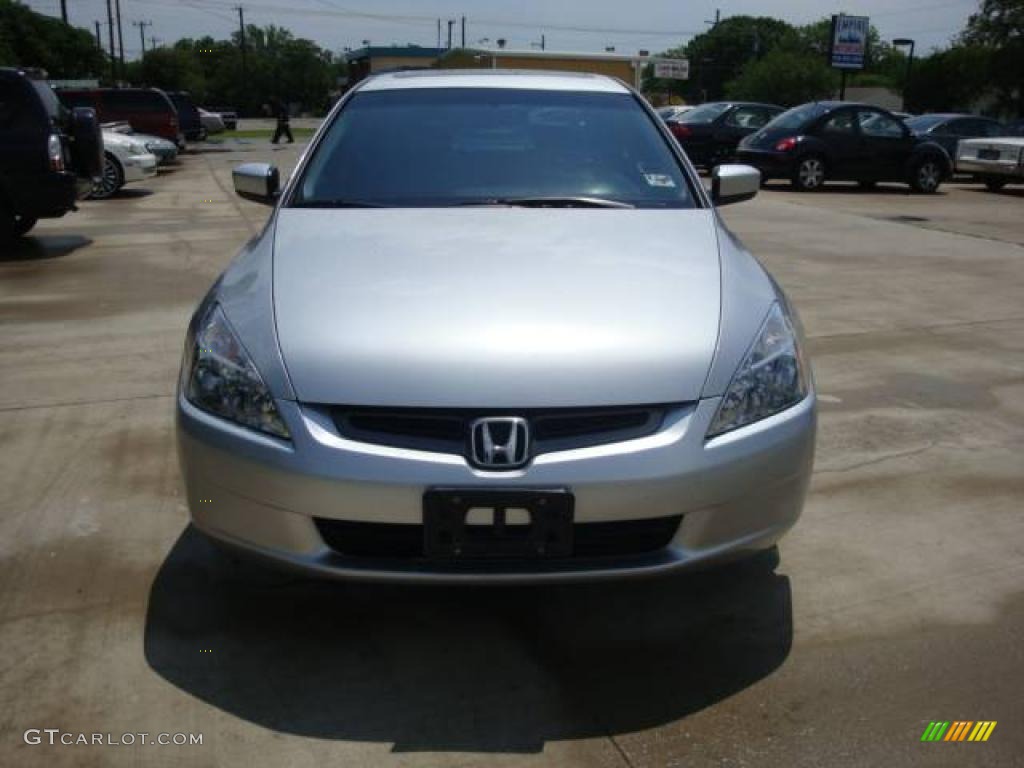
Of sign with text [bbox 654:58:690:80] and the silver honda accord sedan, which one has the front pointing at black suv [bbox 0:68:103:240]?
the sign with text

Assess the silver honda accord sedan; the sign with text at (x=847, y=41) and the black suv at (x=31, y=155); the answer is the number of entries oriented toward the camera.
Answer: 2

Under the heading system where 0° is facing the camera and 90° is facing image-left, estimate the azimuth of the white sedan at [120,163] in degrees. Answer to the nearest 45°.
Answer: approximately 315°

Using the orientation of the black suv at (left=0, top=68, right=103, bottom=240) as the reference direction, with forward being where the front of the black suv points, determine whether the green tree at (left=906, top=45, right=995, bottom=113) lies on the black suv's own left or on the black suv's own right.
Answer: on the black suv's own right

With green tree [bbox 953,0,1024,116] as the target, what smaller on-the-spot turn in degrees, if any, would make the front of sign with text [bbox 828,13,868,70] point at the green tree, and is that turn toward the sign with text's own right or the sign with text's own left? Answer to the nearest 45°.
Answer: approximately 135° to the sign with text's own left

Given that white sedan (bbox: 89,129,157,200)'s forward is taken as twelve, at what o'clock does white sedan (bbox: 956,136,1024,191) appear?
white sedan (bbox: 956,136,1024,191) is roughly at 11 o'clock from white sedan (bbox: 89,129,157,200).

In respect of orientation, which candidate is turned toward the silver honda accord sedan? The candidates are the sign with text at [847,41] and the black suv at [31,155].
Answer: the sign with text

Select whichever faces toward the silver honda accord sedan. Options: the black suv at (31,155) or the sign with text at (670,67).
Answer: the sign with text

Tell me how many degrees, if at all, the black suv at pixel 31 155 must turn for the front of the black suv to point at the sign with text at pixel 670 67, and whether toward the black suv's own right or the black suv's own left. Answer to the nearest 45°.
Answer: approximately 90° to the black suv's own right

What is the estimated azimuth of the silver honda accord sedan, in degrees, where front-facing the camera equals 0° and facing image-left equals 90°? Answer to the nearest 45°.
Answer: approximately 0°

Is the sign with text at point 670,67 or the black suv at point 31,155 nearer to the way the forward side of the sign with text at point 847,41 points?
the black suv

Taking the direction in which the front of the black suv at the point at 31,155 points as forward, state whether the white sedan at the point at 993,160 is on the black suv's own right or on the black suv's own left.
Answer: on the black suv's own right

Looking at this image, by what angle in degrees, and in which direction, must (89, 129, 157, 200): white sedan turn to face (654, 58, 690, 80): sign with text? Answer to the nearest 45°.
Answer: approximately 90° to its left
